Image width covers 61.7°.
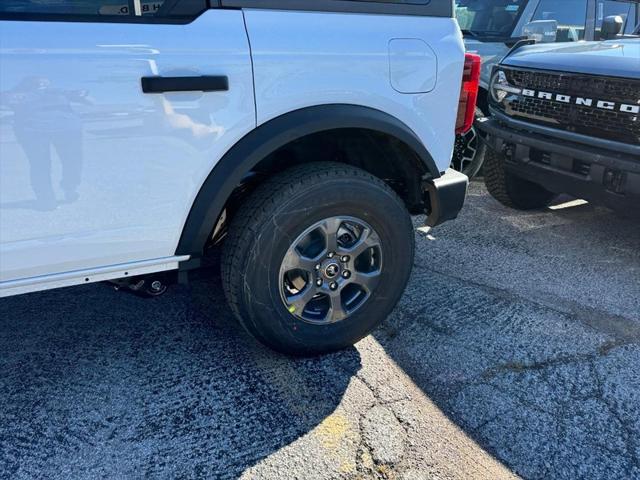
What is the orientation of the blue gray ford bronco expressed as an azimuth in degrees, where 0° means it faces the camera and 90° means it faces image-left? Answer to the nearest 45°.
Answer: approximately 45°

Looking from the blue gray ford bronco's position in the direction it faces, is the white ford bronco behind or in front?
in front
